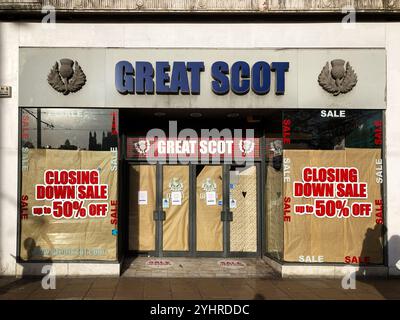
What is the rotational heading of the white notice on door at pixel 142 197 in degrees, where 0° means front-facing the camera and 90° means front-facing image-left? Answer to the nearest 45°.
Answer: approximately 0°

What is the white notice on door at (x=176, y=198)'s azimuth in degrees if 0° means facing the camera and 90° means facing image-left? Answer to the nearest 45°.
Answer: approximately 0°

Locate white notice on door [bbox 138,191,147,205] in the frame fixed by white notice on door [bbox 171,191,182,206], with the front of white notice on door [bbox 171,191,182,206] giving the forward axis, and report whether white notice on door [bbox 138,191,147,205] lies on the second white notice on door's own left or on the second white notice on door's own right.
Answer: on the second white notice on door's own right

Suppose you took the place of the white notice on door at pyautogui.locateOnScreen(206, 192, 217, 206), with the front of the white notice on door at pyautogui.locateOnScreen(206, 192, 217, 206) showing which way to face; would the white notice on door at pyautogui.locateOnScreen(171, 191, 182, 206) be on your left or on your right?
on your right

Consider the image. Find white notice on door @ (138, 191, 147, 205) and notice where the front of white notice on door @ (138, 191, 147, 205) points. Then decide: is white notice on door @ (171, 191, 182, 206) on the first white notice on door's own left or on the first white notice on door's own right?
on the first white notice on door's own left

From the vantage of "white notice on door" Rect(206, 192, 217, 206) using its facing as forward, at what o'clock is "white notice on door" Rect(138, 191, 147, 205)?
"white notice on door" Rect(138, 191, 147, 205) is roughly at 3 o'clock from "white notice on door" Rect(206, 192, 217, 206).

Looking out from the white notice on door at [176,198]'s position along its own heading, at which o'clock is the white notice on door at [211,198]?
the white notice on door at [211,198] is roughly at 9 o'clock from the white notice on door at [176,198].

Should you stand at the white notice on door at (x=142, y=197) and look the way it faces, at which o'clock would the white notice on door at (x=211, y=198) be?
the white notice on door at (x=211, y=198) is roughly at 9 o'clock from the white notice on door at (x=142, y=197).
